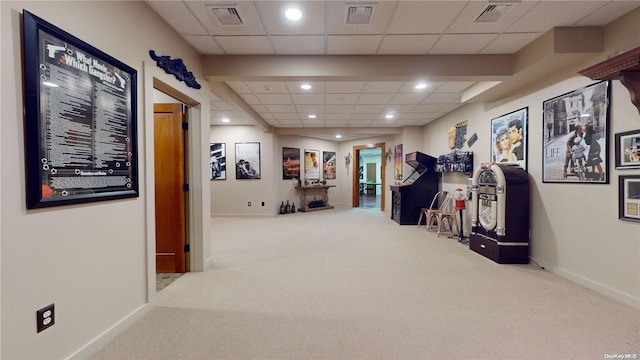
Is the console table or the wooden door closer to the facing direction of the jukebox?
the wooden door

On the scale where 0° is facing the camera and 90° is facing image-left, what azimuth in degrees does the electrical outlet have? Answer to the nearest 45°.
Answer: approximately 315°

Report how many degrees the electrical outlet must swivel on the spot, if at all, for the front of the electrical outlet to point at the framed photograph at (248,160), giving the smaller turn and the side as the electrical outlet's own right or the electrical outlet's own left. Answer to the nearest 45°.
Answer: approximately 90° to the electrical outlet's own left

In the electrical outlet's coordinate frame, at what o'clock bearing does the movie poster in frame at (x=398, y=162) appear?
The movie poster in frame is roughly at 10 o'clock from the electrical outlet.

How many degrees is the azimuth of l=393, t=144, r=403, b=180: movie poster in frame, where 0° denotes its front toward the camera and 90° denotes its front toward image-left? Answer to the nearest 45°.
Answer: approximately 45°

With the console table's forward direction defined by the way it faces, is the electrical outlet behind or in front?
in front

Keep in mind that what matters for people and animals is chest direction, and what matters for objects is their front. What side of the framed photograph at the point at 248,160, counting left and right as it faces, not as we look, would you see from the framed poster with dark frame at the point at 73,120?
front

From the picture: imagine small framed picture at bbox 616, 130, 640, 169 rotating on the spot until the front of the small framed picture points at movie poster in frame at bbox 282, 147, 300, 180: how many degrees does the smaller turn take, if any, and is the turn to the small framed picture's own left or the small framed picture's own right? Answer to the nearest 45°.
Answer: approximately 45° to the small framed picture's own right

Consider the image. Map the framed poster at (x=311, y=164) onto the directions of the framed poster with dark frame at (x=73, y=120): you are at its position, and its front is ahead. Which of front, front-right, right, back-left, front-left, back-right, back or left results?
left

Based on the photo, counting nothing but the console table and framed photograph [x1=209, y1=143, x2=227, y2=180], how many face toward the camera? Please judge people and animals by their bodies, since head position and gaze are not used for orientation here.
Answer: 2

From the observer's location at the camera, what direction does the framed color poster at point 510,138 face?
facing the viewer and to the left of the viewer

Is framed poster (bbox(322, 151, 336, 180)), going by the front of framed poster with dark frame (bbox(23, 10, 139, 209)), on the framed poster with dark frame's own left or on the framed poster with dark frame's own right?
on the framed poster with dark frame's own left

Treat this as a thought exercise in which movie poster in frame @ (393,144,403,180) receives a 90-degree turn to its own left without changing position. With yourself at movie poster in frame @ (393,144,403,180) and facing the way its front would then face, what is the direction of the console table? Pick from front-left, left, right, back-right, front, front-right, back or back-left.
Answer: back-right

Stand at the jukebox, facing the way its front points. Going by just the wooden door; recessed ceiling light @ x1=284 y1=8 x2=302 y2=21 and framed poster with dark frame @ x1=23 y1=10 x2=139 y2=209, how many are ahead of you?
3

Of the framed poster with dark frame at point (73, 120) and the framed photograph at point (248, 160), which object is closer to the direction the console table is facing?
the framed poster with dark frame

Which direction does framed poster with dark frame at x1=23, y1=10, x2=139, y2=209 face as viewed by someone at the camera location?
facing the viewer and to the right of the viewer

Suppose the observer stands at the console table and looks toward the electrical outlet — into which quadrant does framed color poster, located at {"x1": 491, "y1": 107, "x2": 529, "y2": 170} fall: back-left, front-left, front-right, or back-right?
front-left

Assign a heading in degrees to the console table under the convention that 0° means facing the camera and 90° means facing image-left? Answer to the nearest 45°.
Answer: approximately 0°

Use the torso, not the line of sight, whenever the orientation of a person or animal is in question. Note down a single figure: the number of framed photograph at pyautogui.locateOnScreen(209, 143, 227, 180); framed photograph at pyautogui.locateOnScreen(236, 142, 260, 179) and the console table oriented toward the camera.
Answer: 3

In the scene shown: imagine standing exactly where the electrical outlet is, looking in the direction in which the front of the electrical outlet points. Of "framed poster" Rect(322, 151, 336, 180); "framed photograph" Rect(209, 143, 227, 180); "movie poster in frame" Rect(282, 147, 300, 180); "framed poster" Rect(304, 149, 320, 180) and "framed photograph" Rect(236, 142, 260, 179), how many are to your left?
5
